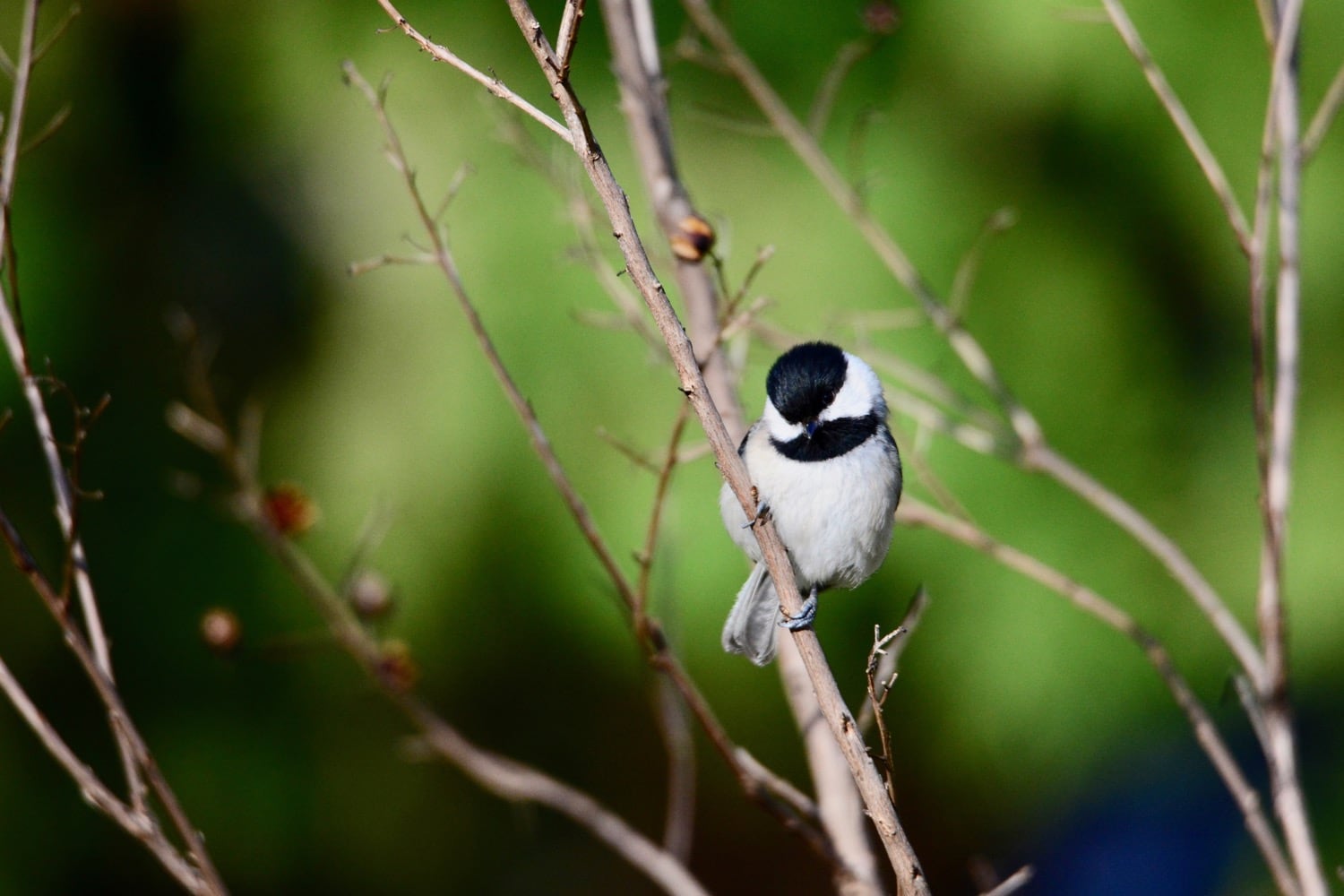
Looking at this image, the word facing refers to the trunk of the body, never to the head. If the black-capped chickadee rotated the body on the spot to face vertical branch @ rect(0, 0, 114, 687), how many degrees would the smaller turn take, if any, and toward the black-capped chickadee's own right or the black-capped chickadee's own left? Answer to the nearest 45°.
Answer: approximately 45° to the black-capped chickadee's own right

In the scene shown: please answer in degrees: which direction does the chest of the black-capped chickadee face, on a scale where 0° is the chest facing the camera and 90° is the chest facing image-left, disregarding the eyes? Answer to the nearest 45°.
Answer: approximately 0°

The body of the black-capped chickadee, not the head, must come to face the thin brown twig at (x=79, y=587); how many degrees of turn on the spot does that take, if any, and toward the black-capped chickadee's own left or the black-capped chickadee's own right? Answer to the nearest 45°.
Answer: approximately 45° to the black-capped chickadee's own right

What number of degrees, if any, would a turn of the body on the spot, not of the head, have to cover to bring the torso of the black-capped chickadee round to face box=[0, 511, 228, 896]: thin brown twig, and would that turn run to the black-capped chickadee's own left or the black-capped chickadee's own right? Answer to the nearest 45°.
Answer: approximately 45° to the black-capped chickadee's own right
